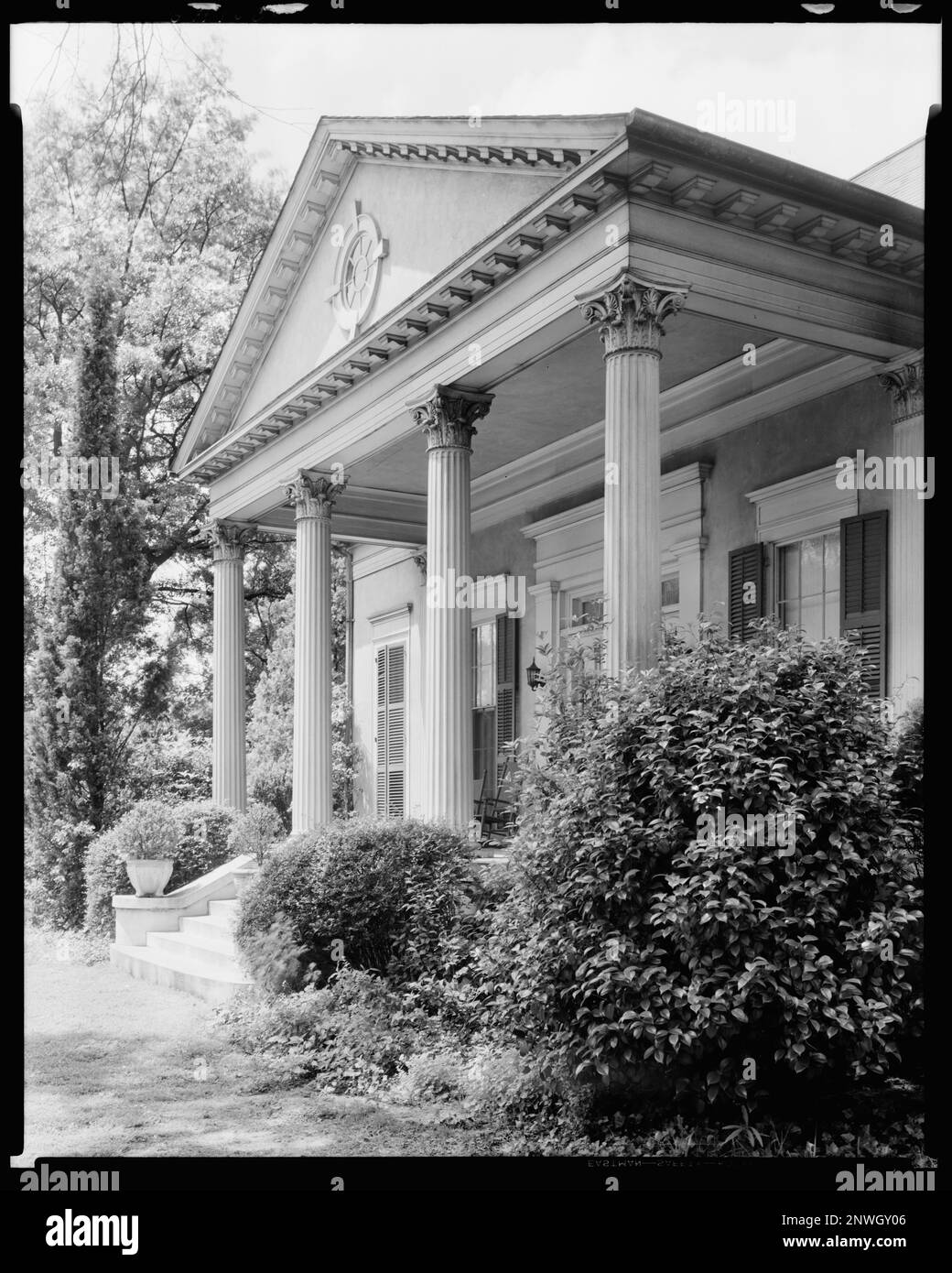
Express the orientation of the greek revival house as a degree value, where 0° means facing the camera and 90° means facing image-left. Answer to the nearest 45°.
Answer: approximately 45°

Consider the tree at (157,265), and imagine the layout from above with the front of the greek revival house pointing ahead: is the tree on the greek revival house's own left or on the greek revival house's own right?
on the greek revival house's own right

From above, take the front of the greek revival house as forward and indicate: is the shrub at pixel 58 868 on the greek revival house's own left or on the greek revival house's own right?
on the greek revival house's own right

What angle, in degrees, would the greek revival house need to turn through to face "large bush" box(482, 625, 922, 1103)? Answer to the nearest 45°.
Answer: approximately 45° to its left

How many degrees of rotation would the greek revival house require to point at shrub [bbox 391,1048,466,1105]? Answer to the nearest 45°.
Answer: approximately 45° to its left

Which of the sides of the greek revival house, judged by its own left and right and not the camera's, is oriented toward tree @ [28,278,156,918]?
right
